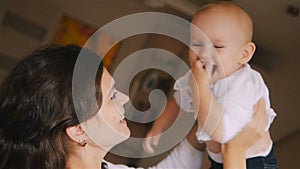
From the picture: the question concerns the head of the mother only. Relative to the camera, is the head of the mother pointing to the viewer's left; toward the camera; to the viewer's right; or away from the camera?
to the viewer's right

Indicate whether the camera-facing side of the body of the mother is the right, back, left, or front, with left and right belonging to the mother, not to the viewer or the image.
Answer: right

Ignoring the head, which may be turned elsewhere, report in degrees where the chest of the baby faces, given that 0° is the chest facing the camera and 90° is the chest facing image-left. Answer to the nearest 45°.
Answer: approximately 45°

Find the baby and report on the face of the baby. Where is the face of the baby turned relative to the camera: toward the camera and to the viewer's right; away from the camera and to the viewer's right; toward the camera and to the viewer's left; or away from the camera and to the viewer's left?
toward the camera and to the viewer's left
